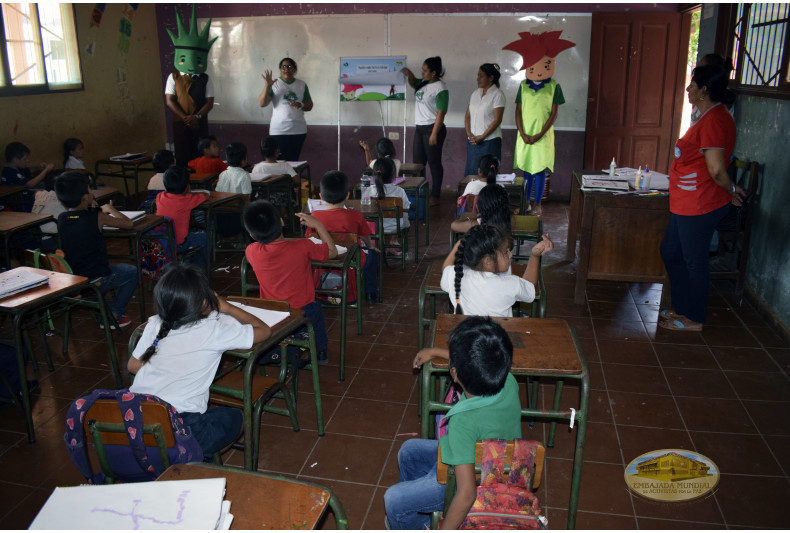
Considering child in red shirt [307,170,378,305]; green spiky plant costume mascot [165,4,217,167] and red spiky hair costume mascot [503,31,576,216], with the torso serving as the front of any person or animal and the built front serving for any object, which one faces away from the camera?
the child in red shirt

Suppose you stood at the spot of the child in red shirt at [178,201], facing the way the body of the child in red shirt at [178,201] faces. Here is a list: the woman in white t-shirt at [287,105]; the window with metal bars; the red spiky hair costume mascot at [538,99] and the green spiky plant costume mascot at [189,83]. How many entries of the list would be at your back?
0

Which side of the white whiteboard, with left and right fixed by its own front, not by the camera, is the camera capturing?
front

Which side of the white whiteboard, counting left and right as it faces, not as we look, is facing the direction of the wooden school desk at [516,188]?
front

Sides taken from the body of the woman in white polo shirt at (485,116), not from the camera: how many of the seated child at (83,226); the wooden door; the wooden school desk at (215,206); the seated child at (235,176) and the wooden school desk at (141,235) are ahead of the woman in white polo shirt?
4

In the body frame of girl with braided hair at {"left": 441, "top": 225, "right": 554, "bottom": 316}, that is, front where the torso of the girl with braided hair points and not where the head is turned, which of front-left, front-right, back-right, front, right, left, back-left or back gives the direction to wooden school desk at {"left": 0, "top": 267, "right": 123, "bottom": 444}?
back-left

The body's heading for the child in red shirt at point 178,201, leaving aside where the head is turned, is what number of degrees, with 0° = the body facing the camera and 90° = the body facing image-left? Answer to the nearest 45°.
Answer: approximately 225°

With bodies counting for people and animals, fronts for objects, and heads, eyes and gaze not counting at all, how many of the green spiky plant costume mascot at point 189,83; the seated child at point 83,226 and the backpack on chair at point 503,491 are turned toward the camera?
2

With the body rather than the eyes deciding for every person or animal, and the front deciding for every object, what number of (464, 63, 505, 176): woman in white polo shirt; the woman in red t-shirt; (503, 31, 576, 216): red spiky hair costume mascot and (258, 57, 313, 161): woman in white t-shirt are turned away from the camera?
0

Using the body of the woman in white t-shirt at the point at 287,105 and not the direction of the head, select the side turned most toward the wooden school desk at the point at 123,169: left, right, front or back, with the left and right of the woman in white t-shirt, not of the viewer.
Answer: right

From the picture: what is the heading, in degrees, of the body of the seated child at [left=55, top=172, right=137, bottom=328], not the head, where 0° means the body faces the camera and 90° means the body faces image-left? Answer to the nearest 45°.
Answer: approximately 225°

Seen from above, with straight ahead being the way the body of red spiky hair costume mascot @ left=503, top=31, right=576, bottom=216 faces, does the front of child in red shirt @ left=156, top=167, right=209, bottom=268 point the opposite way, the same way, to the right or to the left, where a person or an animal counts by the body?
the opposite way

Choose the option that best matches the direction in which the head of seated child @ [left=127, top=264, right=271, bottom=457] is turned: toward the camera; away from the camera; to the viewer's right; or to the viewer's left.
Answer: away from the camera

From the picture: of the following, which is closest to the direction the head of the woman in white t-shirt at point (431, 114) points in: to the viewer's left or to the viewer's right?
to the viewer's left

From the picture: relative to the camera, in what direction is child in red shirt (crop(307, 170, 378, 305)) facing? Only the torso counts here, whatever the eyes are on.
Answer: away from the camera

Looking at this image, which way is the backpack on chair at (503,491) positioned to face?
toward the camera

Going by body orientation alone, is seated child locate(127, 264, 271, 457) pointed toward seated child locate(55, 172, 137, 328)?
no

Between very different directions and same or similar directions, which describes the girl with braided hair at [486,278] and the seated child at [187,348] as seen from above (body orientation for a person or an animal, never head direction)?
same or similar directions

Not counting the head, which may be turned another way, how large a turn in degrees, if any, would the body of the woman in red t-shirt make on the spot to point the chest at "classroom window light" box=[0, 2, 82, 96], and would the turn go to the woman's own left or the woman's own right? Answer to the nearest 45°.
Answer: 0° — they already face it

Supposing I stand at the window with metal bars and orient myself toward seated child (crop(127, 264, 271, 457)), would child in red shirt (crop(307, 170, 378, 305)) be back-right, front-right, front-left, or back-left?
front-right

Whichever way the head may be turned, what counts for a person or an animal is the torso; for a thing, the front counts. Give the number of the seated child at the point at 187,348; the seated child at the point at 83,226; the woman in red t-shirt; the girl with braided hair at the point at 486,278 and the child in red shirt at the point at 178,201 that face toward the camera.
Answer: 0

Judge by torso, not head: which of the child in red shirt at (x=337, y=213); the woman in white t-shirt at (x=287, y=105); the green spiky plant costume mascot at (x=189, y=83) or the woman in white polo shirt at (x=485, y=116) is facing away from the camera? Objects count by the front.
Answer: the child in red shirt
